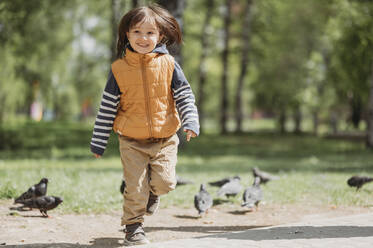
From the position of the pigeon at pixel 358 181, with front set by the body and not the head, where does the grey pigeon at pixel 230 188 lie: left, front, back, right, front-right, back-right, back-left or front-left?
front-left
